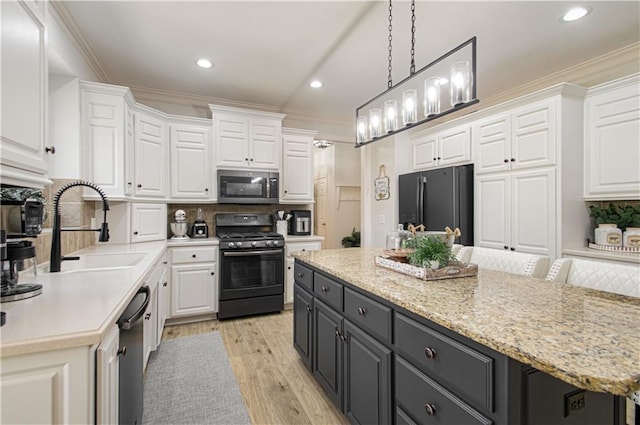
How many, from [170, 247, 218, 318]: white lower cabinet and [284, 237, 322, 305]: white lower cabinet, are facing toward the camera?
2

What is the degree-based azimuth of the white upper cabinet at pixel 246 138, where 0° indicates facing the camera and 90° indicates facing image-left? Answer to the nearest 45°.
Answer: approximately 0°

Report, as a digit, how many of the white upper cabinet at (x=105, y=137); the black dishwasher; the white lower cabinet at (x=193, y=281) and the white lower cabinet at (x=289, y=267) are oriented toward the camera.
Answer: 2

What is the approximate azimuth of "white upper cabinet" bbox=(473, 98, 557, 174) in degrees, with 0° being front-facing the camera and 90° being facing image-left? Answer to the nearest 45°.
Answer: approximately 45°

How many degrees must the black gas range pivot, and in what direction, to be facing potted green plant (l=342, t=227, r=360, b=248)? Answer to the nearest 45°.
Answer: approximately 135° to its left

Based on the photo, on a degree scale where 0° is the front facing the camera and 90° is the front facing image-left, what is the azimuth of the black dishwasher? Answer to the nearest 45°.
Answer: approximately 270°

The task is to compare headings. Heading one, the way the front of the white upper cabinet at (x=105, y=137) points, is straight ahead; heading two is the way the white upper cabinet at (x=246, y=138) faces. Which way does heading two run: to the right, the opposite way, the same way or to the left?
to the right

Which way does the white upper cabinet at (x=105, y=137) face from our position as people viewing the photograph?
facing to the right of the viewer
